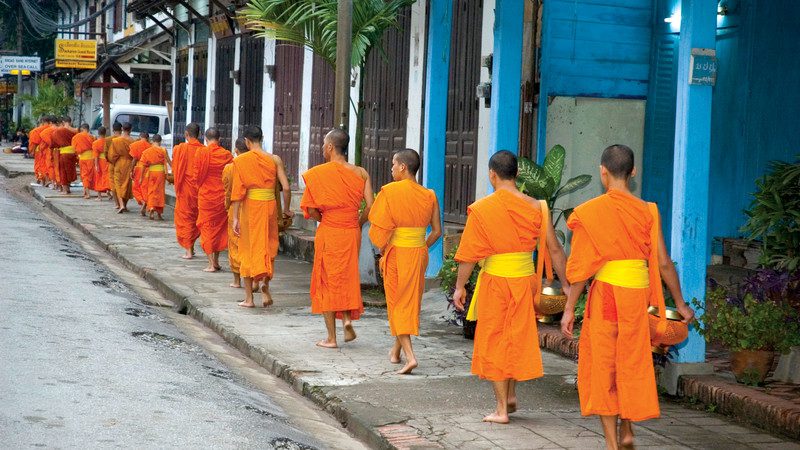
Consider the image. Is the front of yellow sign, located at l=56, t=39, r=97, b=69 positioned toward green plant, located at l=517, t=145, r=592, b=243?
yes

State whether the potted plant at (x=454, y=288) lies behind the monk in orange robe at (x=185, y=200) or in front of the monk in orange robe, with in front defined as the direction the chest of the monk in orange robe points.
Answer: behind

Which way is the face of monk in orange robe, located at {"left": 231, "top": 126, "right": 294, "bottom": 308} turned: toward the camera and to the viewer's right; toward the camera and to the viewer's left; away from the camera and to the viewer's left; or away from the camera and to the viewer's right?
away from the camera and to the viewer's left

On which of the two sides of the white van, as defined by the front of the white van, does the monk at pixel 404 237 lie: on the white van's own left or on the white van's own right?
on the white van's own left

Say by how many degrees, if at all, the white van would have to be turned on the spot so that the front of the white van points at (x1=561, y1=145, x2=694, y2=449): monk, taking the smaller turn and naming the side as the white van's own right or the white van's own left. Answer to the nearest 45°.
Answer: approximately 90° to the white van's own left

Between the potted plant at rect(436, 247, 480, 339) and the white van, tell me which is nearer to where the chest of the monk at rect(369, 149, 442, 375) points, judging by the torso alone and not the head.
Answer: the white van

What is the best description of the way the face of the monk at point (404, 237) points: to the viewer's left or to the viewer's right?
to the viewer's left

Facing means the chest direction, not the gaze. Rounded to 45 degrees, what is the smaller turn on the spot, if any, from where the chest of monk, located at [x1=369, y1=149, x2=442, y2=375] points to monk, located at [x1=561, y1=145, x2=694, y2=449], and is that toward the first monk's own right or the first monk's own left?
approximately 180°

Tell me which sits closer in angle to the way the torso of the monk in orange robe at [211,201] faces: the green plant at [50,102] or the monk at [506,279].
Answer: the green plant

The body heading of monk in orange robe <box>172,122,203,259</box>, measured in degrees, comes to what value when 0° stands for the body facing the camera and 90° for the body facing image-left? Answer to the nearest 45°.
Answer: approximately 135°

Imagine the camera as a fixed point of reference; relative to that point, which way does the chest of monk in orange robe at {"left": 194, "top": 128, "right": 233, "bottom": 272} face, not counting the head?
away from the camera

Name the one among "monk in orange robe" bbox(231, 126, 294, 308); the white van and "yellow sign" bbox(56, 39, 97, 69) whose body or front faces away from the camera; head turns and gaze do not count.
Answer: the monk in orange robe
